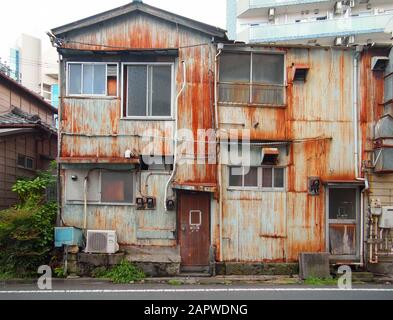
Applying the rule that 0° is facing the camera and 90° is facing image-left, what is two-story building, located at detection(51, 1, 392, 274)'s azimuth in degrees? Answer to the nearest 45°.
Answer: approximately 0°

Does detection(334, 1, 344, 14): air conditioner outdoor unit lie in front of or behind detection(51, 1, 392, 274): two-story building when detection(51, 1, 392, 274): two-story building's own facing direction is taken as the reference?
behind

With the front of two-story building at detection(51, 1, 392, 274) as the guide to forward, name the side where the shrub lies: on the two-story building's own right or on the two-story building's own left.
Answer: on the two-story building's own right
